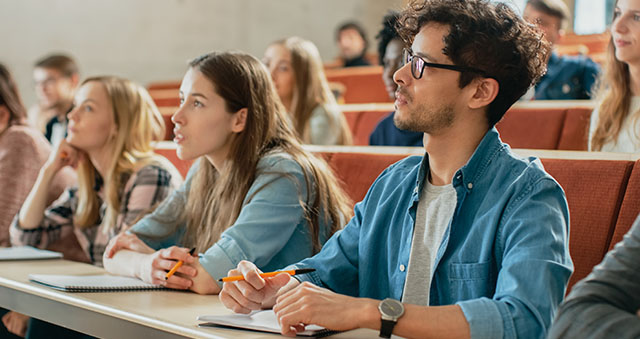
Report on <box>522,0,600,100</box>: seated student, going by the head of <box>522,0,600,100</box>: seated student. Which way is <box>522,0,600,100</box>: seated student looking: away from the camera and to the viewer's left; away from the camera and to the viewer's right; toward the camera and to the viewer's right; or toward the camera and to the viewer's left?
toward the camera and to the viewer's left

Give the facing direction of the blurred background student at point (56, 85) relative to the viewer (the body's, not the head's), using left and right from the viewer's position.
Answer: facing the viewer and to the left of the viewer

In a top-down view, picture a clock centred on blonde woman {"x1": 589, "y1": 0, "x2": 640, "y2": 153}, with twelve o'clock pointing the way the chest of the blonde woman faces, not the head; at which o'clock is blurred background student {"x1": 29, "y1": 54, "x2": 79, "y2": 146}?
The blurred background student is roughly at 2 o'clock from the blonde woman.

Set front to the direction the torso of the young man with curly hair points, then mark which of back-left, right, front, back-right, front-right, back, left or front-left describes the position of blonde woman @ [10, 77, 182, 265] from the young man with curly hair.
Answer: right

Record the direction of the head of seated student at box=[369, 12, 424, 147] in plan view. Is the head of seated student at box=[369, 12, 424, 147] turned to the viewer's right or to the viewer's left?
to the viewer's left

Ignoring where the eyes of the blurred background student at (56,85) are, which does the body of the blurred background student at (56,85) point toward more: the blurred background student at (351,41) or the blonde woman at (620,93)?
the blonde woman

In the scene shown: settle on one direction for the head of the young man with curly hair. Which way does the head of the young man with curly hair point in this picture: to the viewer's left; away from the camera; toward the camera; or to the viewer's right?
to the viewer's left

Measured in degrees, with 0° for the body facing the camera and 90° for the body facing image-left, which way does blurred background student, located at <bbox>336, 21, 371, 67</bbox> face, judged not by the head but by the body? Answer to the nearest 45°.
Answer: approximately 45°
